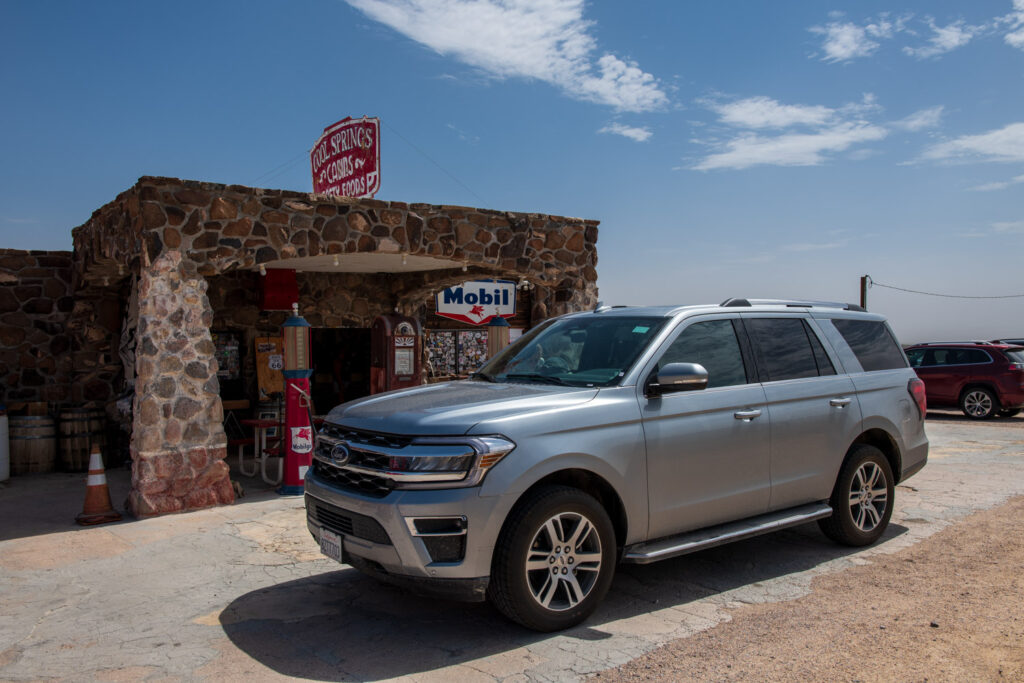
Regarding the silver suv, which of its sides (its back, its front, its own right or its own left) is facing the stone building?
right

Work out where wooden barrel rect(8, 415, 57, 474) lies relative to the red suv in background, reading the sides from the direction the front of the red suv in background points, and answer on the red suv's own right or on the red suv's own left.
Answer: on the red suv's own left

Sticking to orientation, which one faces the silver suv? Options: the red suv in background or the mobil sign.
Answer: the mobil sign

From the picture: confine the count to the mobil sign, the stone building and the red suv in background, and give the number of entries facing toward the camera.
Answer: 2

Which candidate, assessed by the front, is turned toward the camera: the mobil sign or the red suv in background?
the mobil sign

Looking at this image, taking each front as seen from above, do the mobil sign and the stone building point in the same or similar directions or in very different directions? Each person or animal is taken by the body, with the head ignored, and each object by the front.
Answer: same or similar directions

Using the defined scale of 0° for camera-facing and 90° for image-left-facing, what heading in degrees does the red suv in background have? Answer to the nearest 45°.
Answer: approximately 135°

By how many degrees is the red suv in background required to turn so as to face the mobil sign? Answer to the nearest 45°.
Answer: approximately 90° to its left

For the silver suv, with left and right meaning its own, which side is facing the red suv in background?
back

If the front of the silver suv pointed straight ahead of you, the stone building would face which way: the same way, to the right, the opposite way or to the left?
to the left

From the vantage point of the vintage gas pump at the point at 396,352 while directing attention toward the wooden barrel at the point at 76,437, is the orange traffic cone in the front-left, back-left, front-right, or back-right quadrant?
front-left

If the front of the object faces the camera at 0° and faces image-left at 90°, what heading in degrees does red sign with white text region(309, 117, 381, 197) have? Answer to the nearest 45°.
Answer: approximately 45°

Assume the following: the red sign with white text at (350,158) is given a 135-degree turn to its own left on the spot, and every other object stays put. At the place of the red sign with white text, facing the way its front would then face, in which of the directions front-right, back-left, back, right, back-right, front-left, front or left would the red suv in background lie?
front

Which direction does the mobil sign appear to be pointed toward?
toward the camera

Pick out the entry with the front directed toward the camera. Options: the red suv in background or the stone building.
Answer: the stone building
